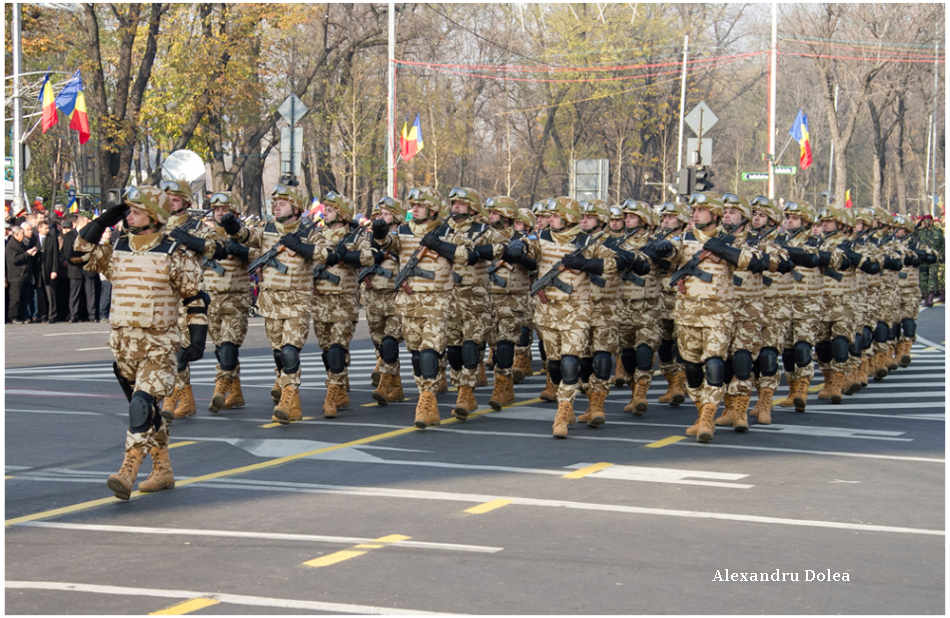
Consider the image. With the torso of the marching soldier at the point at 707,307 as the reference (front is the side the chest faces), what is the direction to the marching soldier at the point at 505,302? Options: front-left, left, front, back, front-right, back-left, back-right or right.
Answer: right

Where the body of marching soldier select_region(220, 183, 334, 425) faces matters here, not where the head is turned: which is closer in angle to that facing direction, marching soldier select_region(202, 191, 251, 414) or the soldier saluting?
the soldier saluting

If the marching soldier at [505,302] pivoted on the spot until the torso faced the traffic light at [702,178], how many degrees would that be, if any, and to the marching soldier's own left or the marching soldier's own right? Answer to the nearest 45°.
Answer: approximately 180°

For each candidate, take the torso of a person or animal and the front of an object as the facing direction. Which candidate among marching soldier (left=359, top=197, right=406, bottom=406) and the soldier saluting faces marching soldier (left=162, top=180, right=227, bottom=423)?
marching soldier (left=359, top=197, right=406, bottom=406)

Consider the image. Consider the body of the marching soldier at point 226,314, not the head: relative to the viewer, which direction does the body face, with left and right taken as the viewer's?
facing the viewer and to the left of the viewer

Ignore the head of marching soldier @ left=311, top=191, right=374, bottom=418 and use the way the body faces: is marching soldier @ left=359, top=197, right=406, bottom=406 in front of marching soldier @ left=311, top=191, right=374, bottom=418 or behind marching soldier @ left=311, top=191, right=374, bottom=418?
behind

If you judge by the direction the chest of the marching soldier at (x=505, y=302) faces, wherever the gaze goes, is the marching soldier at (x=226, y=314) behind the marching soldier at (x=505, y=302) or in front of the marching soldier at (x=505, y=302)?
in front

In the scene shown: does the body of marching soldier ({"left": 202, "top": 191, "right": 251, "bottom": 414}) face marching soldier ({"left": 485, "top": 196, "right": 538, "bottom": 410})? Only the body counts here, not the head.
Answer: no

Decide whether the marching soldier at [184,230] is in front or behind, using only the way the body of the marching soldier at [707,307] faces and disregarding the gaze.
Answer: in front

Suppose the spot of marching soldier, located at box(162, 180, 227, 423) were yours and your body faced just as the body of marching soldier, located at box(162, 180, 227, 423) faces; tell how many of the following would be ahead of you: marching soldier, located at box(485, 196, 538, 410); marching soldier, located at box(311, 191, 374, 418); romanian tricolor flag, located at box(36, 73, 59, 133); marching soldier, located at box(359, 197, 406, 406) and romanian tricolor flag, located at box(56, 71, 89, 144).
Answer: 0

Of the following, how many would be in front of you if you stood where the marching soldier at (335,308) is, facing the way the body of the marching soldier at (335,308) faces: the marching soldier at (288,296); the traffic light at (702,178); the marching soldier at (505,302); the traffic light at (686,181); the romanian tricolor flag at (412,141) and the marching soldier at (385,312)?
1

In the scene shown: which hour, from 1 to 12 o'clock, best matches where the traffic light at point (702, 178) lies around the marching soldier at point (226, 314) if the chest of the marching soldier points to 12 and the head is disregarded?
The traffic light is roughly at 6 o'clock from the marching soldier.

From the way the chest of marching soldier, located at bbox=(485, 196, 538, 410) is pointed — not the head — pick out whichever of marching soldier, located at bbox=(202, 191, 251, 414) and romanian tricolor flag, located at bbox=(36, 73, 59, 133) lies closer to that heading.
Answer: the marching soldier

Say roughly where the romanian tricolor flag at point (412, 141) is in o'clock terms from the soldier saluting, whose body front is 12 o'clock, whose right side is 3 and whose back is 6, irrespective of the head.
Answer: The romanian tricolor flag is roughly at 5 o'clock from the soldier saluting.

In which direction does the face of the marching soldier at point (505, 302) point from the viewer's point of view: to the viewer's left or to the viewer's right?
to the viewer's left

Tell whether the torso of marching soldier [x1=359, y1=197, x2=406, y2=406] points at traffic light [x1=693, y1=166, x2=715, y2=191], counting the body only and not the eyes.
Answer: no

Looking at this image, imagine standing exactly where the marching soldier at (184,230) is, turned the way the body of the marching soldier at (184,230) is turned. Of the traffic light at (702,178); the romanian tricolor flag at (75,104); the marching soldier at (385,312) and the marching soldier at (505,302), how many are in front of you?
0
